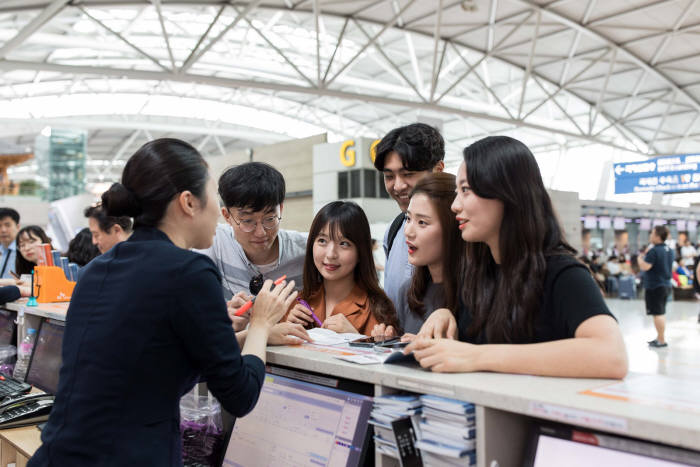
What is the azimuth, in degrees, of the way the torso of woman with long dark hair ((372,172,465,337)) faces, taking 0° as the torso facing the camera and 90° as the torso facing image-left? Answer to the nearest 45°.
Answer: approximately 45°

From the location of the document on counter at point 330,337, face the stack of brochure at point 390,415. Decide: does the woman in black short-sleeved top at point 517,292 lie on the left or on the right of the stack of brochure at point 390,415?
left

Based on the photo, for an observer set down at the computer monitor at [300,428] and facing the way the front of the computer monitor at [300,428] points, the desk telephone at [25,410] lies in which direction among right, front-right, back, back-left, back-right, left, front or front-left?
right

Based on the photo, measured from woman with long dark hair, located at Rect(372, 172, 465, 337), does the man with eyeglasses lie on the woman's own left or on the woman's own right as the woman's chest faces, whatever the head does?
on the woman's own right

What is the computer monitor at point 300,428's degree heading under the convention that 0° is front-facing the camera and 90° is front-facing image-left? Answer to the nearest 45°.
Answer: approximately 45°

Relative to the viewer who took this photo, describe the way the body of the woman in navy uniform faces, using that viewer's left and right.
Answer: facing away from the viewer and to the right of the viewer

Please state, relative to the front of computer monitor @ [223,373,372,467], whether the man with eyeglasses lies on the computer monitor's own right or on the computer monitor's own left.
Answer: on the computer monitor's own right

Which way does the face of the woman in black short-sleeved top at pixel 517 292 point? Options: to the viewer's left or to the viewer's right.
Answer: to the viewer's left

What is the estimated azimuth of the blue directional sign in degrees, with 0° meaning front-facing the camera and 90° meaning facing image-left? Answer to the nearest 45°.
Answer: approximately 45°

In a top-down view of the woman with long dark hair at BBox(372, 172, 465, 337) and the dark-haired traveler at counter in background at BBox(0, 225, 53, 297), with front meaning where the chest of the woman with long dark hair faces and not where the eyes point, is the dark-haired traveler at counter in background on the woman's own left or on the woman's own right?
on the woman's own right

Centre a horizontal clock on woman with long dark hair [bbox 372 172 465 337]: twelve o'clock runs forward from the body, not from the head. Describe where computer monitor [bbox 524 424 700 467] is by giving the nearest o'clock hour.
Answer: The computer monitor is roughly at 10 o'clock from the woman with long dark hair.

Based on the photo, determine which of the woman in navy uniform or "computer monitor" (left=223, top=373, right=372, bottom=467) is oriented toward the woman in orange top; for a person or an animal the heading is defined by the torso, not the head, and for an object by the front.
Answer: the woman in navy uniform

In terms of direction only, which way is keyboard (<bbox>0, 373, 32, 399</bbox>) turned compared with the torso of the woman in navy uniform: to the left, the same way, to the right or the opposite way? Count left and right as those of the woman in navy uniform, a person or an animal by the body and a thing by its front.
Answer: the opposite way
